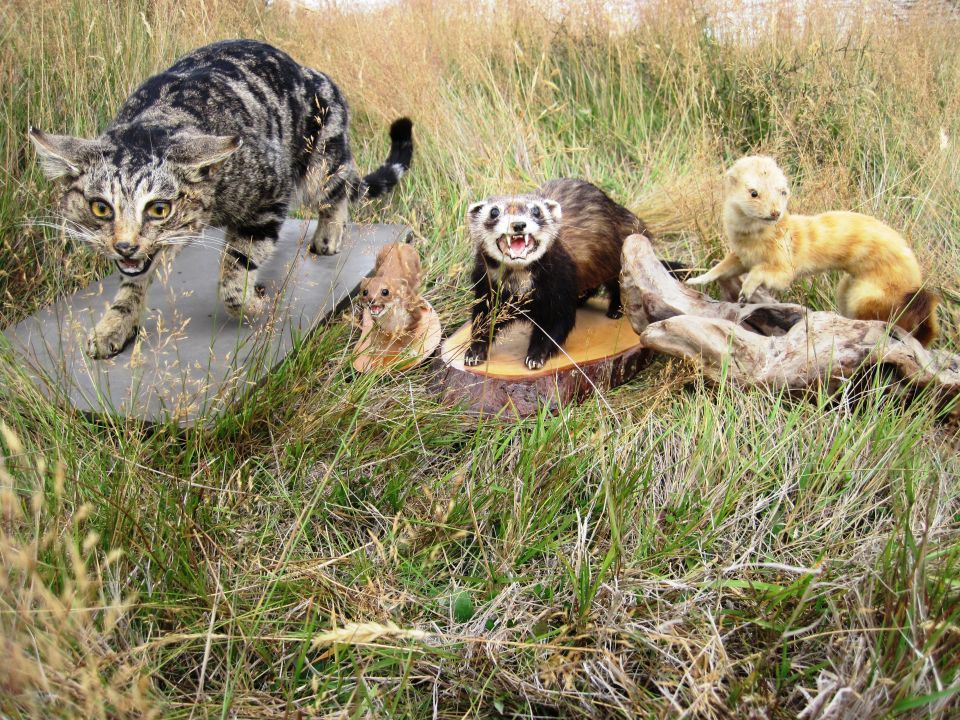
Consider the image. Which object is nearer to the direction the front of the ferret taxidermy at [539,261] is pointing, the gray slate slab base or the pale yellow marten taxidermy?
the gray slate slab base

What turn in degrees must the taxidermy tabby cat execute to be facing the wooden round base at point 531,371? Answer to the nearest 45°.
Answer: approximately 90° to its left

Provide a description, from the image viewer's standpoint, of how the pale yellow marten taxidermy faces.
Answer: facing to the left of the viewer

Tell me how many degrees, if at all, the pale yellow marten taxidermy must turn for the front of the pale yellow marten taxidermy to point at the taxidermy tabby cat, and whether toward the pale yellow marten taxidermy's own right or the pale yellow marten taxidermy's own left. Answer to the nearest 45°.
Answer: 0° — it already faces it
